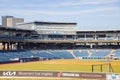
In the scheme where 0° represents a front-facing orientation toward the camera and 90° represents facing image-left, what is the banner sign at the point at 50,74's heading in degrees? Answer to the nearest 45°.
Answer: approximately 0°
